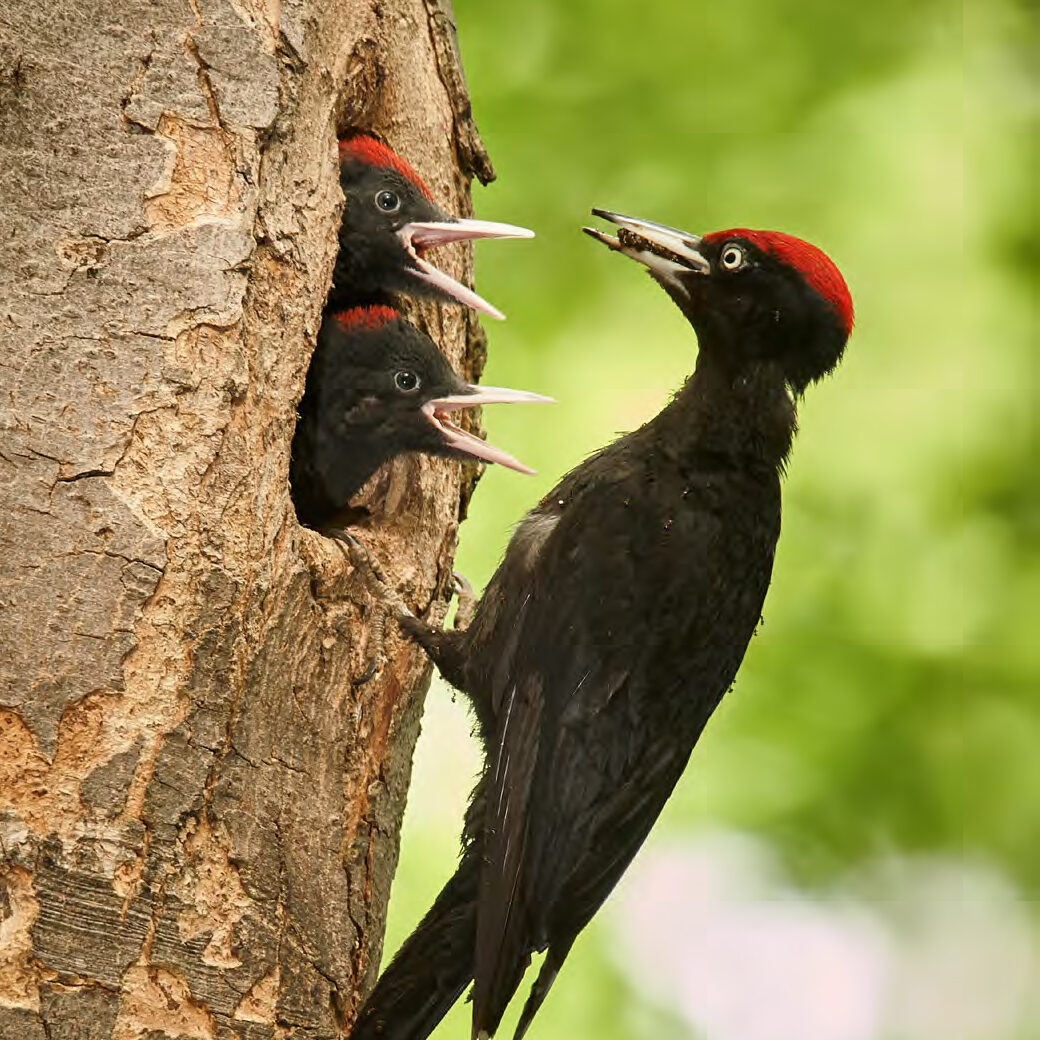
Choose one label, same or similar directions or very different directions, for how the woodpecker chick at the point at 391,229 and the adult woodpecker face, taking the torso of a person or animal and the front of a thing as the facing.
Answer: very different directions

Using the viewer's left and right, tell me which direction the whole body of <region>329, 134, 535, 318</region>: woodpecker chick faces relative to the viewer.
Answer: facing to the right of the viewer

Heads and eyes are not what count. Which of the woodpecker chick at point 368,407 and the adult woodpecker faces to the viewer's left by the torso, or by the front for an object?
the adult woodpecker

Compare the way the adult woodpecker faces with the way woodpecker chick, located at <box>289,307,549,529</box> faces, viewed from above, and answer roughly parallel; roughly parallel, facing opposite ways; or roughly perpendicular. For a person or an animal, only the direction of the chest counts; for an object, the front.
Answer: roughly parallel, facing opposite ways

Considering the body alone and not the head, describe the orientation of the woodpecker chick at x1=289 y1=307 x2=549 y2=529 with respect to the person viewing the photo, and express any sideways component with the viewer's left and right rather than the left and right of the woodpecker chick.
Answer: facing to the right of the viewer

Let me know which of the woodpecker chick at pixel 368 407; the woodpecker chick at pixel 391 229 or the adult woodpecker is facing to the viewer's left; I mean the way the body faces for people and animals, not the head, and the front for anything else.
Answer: the adult woodpecker

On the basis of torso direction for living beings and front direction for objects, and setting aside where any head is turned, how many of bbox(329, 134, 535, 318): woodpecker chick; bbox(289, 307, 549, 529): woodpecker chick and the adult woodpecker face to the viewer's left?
1

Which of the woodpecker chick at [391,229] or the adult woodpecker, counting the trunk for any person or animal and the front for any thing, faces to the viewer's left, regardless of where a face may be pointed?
the adult woodpecker

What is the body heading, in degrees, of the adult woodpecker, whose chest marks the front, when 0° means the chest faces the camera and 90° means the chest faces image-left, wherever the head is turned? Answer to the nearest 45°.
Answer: approximately 90°

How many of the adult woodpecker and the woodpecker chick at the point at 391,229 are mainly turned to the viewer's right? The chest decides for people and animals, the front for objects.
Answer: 1

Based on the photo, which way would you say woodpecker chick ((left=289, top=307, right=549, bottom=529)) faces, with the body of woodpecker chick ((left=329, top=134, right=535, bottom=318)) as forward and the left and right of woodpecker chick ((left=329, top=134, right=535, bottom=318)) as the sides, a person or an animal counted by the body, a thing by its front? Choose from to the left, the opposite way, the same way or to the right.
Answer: the same way
